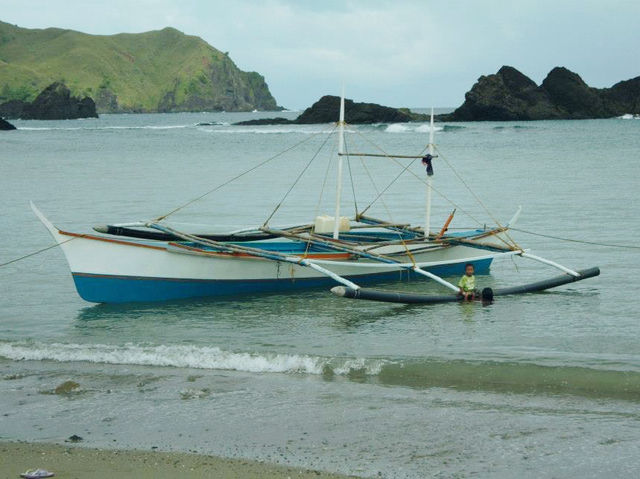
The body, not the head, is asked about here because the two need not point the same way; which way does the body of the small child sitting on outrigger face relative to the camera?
toward the camera

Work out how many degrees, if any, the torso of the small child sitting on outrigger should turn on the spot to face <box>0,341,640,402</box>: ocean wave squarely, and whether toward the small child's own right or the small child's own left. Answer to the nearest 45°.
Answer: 0° — they already face it
